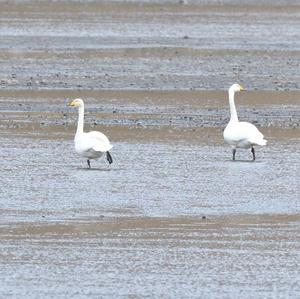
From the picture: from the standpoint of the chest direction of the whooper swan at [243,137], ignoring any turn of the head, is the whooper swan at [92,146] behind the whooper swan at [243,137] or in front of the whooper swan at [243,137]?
in front

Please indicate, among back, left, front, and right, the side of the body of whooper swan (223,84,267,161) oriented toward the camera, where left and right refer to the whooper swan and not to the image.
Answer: left
